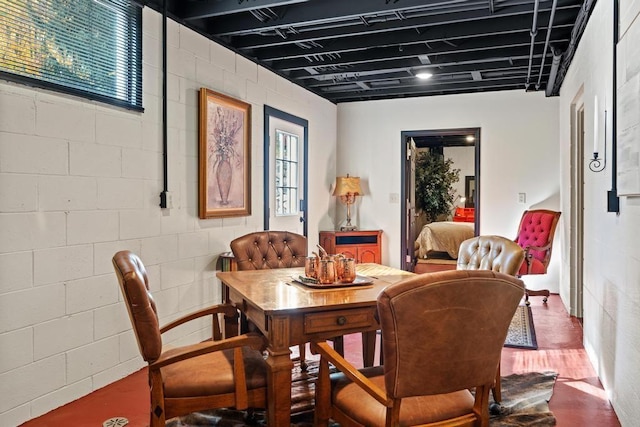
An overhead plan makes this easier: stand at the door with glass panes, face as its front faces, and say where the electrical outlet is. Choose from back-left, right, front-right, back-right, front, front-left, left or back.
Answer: front-left

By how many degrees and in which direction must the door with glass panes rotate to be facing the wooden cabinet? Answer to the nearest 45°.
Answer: approximately 90° to its left

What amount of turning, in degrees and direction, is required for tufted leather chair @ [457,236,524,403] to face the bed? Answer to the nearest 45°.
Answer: approximately 135° to its right

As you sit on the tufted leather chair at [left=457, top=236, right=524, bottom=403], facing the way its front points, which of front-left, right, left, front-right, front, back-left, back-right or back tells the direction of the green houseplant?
back-right

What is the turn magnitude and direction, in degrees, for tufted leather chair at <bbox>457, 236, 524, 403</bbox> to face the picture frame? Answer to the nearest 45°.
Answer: approximately 45° to its right

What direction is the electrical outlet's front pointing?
toward the camera

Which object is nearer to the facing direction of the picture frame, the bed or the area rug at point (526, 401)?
the area rug

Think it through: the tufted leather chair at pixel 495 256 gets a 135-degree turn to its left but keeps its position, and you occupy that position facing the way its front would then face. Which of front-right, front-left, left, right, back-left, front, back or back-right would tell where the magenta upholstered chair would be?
left

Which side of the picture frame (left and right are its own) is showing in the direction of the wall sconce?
front

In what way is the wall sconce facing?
to the viewer's left

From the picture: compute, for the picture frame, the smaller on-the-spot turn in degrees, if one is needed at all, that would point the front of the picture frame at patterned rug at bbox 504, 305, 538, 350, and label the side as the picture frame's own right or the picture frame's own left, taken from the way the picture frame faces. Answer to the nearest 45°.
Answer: approximately 45° to the picture frame's own left

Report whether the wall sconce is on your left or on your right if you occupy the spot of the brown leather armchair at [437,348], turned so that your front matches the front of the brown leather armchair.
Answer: on your right

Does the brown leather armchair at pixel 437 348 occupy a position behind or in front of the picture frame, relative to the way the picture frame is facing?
in front

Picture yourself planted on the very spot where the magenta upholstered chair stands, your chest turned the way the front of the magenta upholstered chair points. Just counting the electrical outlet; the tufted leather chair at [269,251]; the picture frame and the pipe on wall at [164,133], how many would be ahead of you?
3

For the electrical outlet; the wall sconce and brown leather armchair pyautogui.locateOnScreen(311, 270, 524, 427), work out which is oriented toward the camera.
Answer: the electrical outlet

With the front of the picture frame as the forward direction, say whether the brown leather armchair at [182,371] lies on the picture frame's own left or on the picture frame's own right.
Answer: on the picture frame's own right

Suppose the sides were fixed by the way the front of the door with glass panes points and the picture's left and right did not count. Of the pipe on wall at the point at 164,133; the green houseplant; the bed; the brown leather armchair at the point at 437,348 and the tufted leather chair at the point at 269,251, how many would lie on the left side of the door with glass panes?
2

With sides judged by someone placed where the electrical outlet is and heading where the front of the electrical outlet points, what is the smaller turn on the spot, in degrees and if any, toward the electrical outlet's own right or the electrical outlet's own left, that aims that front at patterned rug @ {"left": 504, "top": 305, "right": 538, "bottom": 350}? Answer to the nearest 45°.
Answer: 0° — it already faces it

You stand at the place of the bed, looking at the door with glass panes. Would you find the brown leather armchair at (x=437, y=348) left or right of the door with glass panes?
left

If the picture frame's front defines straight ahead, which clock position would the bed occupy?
The bed is roughly at 9 o'clock from the picture frame.

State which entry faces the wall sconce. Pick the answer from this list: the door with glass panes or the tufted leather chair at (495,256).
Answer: the door with glass panes

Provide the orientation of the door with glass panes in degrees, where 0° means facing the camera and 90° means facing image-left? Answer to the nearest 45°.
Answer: approximately 315°

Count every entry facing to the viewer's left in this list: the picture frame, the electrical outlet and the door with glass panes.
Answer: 0
